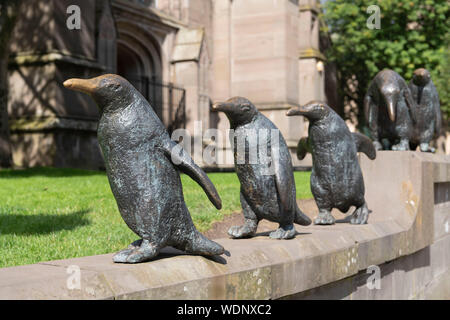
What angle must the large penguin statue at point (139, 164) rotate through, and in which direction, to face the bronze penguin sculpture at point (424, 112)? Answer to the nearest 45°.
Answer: approximately 135° to its right

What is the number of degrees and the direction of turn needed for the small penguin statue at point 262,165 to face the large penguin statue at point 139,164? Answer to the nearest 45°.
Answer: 0° — it already faces it

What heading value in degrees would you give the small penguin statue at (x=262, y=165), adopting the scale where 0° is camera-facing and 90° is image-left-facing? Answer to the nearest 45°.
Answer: approximately 45°

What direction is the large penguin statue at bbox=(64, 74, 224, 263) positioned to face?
to the viewer's left

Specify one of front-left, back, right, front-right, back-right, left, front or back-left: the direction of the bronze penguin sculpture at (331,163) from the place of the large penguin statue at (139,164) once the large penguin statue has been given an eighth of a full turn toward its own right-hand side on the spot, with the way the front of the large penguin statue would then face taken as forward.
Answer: right

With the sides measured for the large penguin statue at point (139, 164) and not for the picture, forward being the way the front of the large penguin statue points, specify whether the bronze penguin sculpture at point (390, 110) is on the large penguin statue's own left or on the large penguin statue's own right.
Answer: on the large penguin statue's own right

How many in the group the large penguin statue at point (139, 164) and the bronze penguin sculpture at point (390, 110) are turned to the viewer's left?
1

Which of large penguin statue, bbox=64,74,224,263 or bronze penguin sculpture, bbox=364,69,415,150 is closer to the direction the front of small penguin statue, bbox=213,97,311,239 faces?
the large penguin statue

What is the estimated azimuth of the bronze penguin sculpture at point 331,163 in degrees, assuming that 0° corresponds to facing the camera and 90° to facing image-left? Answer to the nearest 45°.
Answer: approximately 45°

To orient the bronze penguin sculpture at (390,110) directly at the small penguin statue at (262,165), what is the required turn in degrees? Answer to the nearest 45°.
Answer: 0° — it already faces it
